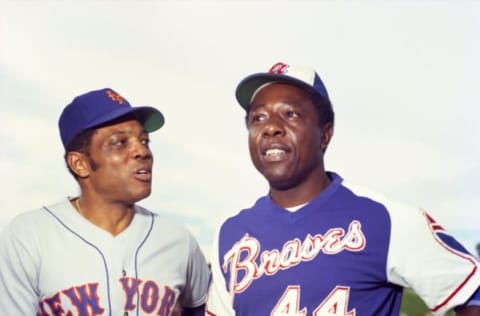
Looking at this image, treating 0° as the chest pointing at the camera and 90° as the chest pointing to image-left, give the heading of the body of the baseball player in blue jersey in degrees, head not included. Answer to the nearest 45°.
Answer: approximately 45°

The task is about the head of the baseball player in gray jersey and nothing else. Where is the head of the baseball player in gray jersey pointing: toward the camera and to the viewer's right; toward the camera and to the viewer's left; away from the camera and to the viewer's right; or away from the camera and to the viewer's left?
toward the camera and to the viewer's right

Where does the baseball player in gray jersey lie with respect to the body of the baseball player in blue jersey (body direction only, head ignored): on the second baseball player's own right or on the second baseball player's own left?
on the second baseball player's own right

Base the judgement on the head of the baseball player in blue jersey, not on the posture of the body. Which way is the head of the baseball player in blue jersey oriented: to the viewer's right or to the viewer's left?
to the viewer's left
